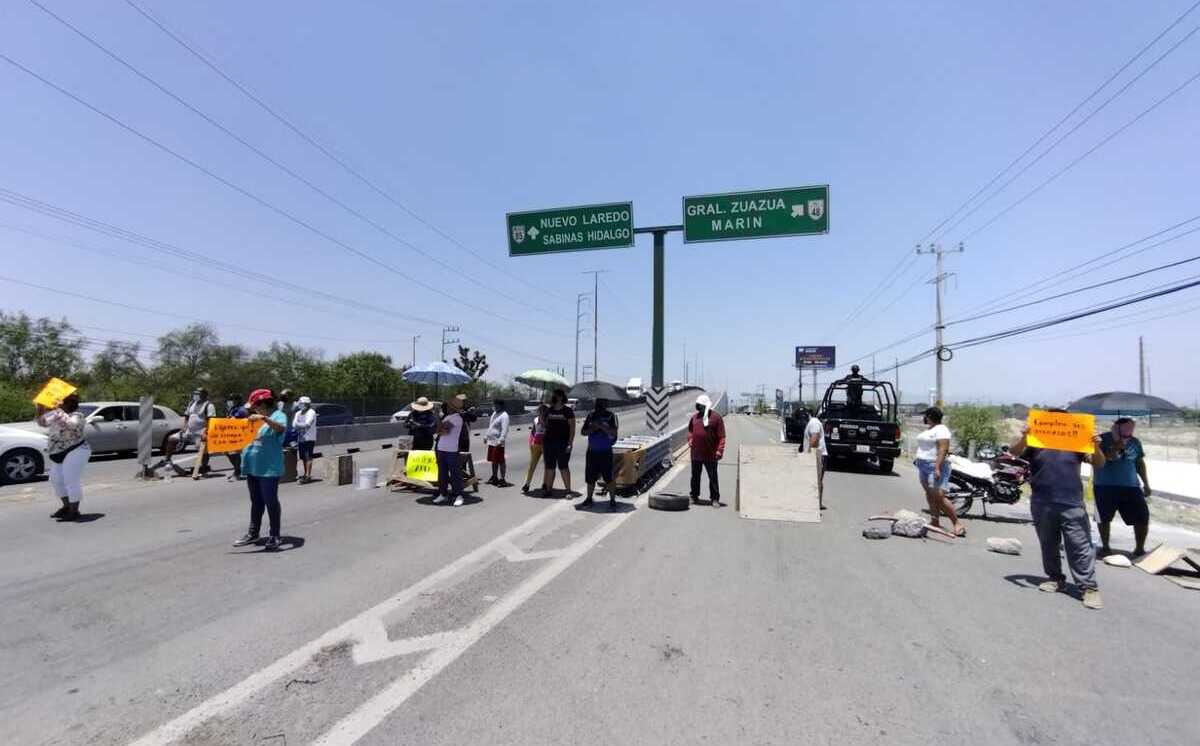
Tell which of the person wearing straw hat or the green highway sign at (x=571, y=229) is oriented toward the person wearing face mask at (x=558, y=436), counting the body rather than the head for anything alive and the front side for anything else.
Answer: the green highway sign

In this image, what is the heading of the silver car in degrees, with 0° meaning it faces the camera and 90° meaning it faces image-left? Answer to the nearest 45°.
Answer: approximately 45°

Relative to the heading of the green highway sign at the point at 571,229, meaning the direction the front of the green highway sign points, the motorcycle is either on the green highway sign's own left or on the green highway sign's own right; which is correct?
on the green highway sign's own left

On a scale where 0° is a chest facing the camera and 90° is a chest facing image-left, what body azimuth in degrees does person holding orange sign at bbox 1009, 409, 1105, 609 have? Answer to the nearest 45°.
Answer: approximately 0°

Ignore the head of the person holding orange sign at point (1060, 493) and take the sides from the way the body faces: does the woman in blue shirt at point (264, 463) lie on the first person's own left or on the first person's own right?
on the first person's own right

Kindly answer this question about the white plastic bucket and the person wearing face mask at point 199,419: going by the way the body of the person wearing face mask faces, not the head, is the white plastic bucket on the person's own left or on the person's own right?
on the person's own left
